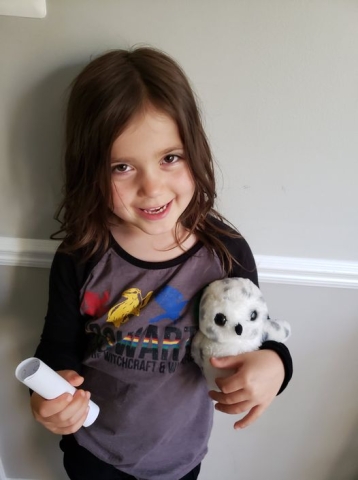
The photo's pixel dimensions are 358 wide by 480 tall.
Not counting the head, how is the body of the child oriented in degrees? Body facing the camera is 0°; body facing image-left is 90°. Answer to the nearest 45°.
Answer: approximately 0°
